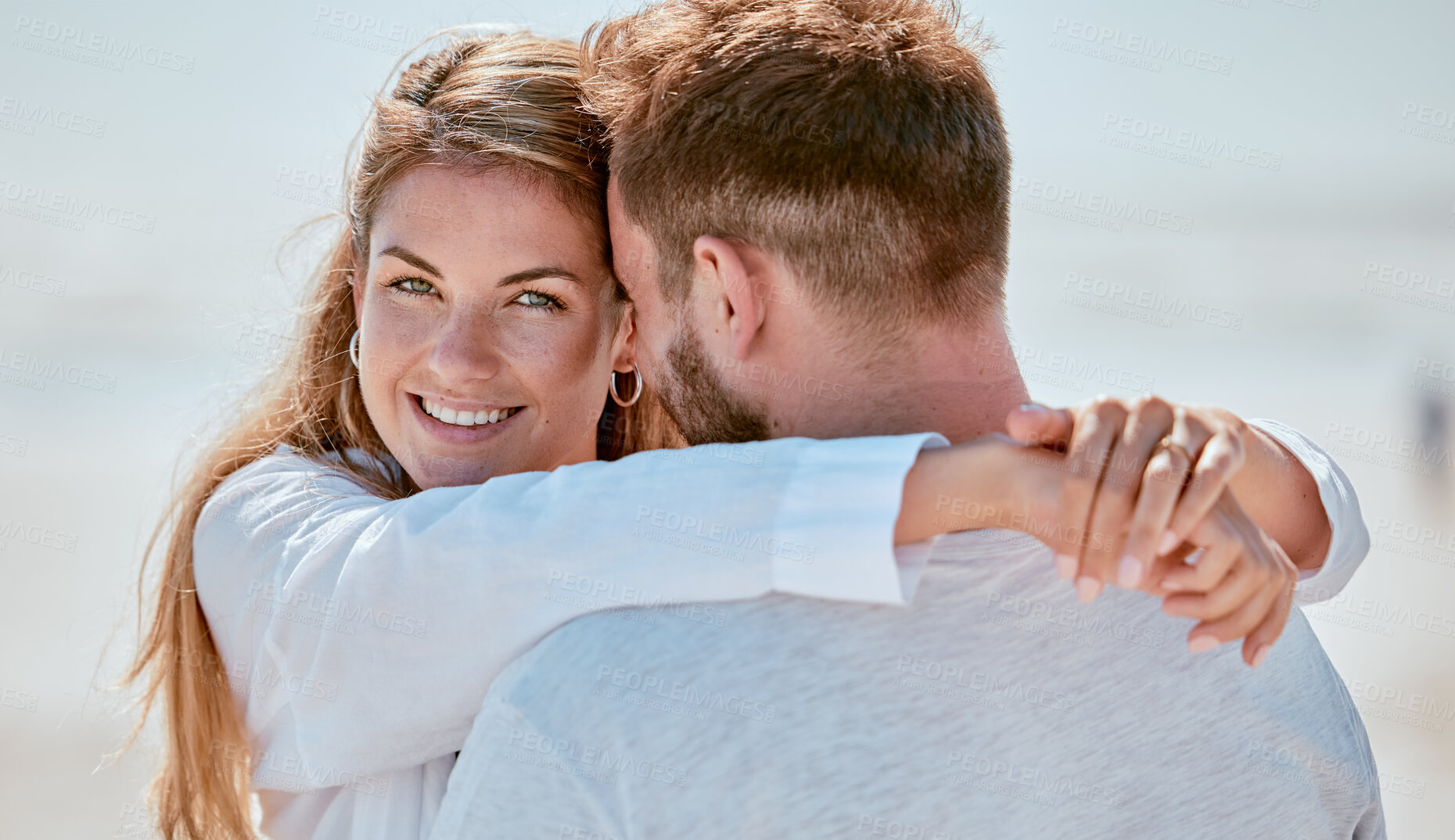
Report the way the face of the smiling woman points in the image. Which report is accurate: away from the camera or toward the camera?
toward the camera
